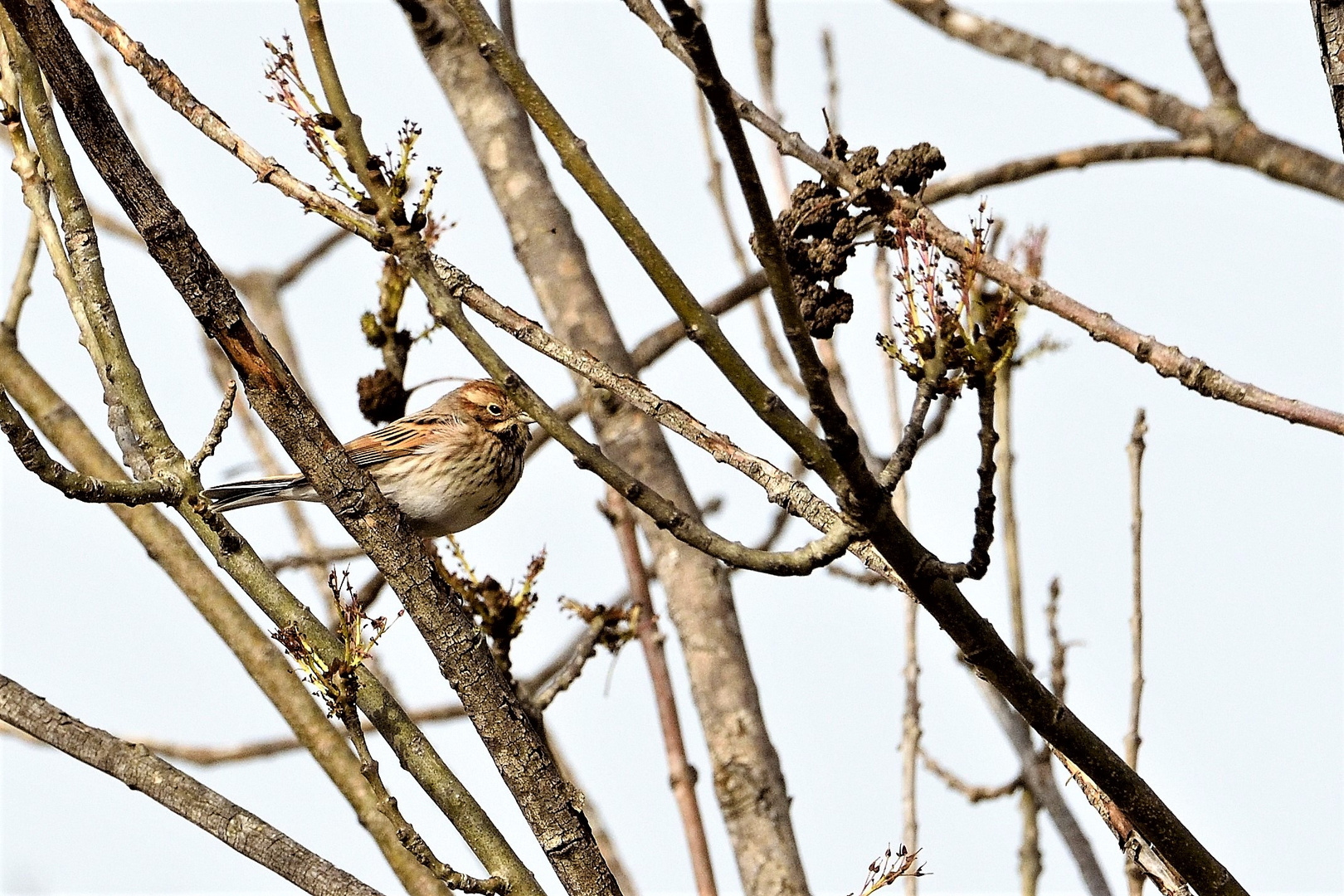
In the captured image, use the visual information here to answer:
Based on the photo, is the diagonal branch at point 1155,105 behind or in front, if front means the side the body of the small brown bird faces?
in front

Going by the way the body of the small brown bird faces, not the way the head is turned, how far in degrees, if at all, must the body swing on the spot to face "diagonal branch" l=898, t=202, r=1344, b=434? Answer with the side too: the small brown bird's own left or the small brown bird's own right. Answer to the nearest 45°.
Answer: approximately 45° to the small brown bird's own right

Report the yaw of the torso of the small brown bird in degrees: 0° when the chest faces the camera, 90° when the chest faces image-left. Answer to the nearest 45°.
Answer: approximately 270°
